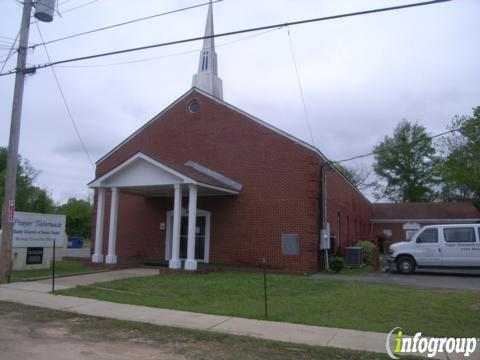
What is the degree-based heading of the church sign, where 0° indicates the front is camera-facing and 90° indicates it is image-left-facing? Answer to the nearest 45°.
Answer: approximately 315°

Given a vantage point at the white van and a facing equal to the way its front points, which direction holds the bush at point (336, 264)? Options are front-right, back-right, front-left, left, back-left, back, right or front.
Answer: front

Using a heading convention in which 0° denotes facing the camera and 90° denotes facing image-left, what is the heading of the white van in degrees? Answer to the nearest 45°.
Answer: approximately 90°

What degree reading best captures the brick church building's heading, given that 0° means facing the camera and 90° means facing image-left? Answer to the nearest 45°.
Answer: approximately 45°

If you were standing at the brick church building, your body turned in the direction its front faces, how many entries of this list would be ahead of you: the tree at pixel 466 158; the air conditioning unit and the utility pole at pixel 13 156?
1

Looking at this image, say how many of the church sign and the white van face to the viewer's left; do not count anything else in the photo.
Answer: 1

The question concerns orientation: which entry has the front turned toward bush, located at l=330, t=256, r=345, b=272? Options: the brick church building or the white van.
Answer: the white van

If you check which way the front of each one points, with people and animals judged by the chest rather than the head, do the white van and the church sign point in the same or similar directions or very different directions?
very different directions

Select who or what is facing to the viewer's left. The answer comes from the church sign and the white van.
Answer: the white van

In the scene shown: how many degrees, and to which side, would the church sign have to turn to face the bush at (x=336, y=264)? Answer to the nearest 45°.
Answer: approximately 45° to its left

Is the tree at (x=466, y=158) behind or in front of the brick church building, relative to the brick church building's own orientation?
behind

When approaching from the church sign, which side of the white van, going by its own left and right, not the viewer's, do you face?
front

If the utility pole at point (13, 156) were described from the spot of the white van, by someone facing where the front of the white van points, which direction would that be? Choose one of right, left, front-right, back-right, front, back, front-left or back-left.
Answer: front-left

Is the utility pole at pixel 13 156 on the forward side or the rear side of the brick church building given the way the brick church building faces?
on the forward side
